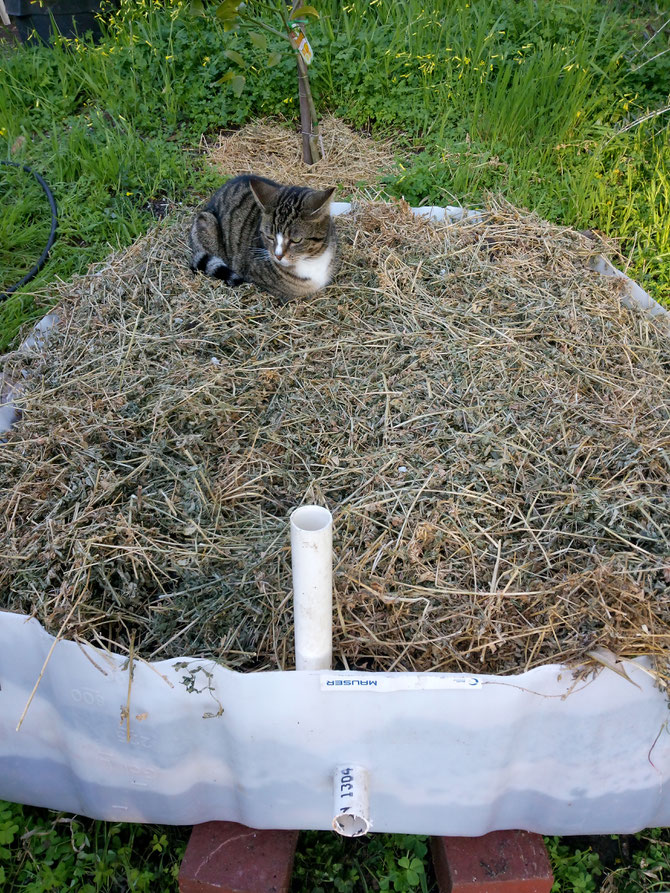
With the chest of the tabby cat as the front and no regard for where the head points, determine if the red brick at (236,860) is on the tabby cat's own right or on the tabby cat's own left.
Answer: on the tabby cat's own right

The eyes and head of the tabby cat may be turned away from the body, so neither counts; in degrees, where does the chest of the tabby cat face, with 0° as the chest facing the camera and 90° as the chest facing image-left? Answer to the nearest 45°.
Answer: approximately 315°

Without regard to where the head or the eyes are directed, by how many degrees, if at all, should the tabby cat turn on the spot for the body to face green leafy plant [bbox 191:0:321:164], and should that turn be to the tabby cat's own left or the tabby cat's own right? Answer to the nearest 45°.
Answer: approximately 135° to the tabby cat's own left

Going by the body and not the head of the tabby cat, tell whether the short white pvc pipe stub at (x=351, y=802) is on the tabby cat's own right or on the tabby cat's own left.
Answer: on the tabby cat's own right

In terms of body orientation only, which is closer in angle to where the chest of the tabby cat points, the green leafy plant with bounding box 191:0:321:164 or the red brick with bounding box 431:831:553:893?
the red brick

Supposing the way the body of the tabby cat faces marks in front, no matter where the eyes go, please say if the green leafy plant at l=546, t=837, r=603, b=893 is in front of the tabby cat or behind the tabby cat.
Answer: in front

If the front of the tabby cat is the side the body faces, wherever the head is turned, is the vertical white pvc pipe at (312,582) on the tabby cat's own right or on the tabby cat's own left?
on the tabby cat's own right
